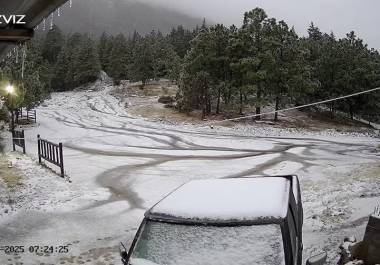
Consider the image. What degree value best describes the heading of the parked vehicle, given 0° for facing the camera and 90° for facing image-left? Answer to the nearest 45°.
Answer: approximately 0°
